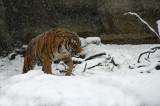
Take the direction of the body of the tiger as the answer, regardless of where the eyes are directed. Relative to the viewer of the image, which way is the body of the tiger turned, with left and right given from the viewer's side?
facing the viewer and to the right of the viewer
